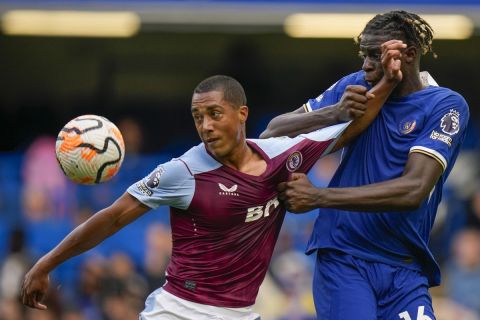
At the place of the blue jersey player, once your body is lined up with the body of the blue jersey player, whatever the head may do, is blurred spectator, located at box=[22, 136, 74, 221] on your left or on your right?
on your right

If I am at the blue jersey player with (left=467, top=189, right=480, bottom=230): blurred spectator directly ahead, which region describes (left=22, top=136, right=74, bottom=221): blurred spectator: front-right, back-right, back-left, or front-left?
front-left

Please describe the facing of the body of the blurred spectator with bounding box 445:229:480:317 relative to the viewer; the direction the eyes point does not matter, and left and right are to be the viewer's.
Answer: facing the viewer

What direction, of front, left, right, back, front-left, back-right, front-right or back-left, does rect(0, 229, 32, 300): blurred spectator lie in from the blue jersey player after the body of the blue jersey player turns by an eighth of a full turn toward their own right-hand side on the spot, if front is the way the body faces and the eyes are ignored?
front-right

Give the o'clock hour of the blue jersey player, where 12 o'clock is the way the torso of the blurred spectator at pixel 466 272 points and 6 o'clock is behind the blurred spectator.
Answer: The blue jersey player is roughly at 12 o'clock from the blurred spectator.

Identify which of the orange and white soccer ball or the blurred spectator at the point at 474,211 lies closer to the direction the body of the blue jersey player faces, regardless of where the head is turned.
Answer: the orange and white soccer ball

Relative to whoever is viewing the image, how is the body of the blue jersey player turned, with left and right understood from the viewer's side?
facing the viewer and to the left of the viewer

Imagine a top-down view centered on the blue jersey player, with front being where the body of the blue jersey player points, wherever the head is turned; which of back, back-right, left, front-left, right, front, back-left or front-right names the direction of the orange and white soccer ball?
front-right

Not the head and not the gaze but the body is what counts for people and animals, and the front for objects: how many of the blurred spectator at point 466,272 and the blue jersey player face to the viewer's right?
0

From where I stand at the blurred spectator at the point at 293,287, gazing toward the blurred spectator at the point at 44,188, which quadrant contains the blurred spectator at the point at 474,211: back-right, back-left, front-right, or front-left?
back-right

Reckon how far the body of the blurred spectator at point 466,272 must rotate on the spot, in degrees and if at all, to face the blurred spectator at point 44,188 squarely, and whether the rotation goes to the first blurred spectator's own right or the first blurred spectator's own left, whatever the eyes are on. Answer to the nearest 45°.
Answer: approximately 90° to the first blurred spectator's own right
